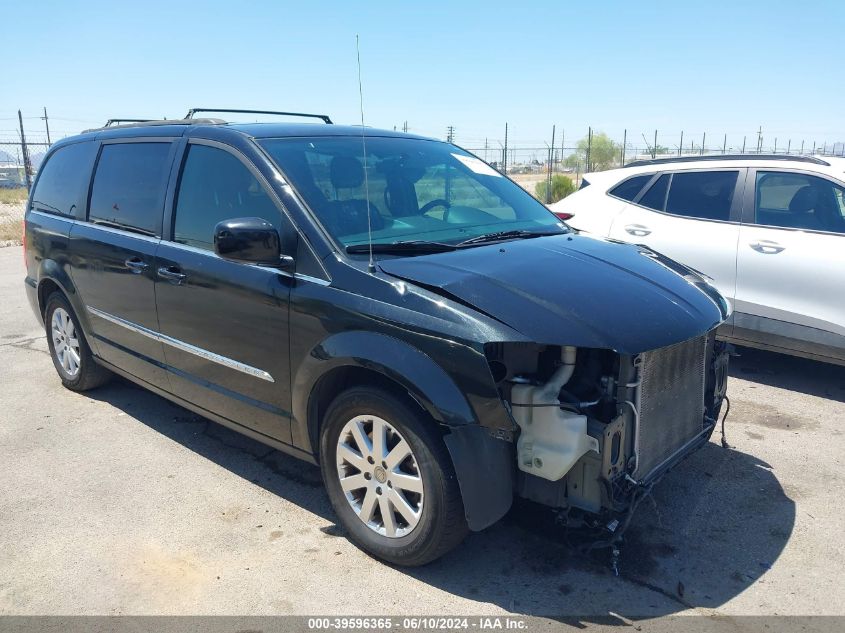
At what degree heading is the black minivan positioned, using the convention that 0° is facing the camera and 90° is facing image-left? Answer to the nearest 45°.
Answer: approximately 315°

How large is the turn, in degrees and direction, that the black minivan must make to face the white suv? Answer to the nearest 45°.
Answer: approximately 90° to its left
